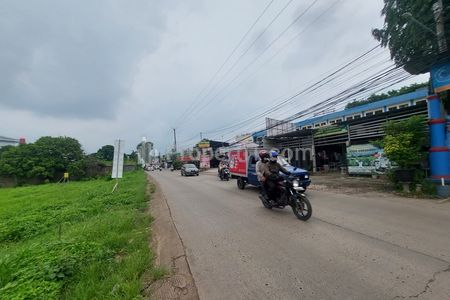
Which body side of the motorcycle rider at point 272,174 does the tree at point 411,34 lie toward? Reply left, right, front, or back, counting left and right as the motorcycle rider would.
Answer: left

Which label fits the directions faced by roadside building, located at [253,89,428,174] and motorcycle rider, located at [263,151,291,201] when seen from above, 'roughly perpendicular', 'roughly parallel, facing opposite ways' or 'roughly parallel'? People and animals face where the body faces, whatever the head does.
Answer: roughly perpendicular

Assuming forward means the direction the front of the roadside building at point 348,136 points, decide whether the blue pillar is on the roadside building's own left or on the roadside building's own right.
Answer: on the roadside building's own left

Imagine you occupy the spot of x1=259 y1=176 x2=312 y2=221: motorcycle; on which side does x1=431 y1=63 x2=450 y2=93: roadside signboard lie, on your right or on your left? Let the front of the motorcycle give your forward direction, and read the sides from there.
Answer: on your left

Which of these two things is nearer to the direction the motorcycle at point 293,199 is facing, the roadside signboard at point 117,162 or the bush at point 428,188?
the bush

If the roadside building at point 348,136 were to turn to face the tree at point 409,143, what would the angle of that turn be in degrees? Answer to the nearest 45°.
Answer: approximately 45° to its left
